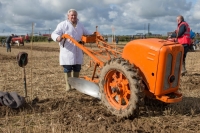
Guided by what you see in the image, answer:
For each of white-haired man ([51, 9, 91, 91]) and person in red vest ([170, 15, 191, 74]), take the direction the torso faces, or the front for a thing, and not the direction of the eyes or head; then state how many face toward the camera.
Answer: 1

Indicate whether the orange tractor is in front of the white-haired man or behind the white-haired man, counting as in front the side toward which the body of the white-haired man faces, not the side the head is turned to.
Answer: in front

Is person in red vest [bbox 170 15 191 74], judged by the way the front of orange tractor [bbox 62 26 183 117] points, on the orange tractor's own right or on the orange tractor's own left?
on the orange tractor's own left

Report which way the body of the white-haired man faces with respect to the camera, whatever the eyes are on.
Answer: toward the camera

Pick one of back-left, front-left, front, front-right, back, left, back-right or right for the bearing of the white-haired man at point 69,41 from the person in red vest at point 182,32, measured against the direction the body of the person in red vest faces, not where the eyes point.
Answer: front-left

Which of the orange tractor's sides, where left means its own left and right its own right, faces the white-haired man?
back

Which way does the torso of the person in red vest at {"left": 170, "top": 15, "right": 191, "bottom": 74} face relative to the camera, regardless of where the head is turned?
to the viewer's left

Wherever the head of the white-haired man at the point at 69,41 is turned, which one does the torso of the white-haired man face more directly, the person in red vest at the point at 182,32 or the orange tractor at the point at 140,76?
the orange tractor

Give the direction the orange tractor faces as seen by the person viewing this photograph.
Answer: facing the viewer and to the right of the viewer
